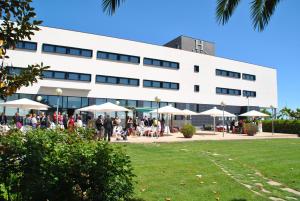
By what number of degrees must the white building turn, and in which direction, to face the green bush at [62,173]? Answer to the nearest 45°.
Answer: approximately 45° to its right

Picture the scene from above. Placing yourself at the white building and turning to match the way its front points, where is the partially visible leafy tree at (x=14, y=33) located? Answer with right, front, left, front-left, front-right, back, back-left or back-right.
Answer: front-right

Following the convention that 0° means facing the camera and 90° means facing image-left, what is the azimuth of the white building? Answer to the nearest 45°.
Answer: approximately 315°
